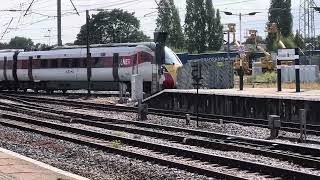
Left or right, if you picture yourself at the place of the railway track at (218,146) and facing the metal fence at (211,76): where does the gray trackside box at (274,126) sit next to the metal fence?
right

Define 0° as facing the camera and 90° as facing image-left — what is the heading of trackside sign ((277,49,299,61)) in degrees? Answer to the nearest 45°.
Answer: approximately 0°

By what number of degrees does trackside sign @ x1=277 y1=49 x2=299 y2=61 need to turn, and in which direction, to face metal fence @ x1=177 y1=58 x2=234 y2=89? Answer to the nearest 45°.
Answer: approximately 135° to its right

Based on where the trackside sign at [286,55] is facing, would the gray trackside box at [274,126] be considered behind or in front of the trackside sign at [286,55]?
in front

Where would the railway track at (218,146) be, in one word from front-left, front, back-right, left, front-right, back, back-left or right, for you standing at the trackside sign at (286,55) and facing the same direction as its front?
front

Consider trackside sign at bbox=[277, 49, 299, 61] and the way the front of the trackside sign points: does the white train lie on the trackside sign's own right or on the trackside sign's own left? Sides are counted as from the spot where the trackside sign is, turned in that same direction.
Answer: on the trackside sign's own right

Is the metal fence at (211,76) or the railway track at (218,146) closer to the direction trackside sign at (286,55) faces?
the railway track

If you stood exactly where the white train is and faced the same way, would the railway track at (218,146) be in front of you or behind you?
in front

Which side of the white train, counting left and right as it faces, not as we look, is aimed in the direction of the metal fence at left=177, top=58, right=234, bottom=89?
front

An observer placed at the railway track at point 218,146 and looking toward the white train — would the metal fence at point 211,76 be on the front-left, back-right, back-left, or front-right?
front-right

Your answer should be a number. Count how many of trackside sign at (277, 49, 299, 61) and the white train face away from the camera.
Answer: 0

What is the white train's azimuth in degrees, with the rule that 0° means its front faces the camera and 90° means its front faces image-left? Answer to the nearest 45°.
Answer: approximately 315°
